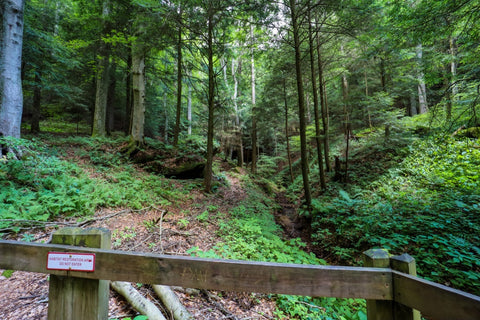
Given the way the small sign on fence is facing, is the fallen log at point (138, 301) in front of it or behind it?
behind

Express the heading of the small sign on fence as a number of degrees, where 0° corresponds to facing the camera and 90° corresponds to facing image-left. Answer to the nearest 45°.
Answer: approximately 0°

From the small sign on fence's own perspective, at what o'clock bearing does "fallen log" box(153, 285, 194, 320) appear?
The fallen log is roughly at 8 o'clock from the small sign on fence.

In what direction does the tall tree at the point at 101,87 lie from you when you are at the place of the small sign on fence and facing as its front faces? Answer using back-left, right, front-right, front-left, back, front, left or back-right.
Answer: back

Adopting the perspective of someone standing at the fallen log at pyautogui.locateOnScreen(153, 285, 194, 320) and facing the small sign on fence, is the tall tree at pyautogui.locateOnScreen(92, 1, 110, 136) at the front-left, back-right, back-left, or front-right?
back-right
